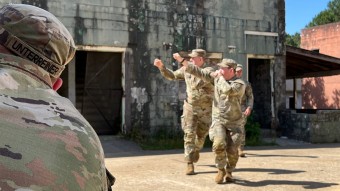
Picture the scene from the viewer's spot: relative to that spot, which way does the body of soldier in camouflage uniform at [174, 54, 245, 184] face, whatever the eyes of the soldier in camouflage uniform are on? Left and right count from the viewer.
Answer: facing the viewer and to the left of the viewer

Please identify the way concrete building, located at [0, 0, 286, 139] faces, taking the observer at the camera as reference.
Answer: facing the viewer

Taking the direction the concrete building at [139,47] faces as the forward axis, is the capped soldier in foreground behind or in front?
in front

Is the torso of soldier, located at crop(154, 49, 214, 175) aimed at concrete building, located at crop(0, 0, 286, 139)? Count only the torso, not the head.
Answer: no

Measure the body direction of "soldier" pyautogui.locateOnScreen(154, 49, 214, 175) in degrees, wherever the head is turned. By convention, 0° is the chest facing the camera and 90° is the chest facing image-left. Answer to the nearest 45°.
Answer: approximately 45°

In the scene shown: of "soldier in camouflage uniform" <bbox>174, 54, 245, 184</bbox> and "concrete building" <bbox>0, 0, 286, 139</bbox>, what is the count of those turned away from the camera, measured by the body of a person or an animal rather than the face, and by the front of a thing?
0

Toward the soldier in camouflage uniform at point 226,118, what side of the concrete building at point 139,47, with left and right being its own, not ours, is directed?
front

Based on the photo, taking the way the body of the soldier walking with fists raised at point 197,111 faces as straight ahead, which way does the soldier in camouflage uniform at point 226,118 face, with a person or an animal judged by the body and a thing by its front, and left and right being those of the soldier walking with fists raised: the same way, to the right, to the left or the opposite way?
the same way

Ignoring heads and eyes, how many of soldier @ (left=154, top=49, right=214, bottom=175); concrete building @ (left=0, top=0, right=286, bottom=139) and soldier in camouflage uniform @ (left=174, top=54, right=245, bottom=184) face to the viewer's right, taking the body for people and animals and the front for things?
0

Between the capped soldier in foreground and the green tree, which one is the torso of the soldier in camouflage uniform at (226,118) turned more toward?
the capped soldier in foreground

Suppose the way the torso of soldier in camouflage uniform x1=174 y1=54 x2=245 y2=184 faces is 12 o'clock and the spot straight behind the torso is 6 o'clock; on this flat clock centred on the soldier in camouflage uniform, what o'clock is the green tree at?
The green tree is roughly at 5 o'clock from the soldier in camouflage uniform.

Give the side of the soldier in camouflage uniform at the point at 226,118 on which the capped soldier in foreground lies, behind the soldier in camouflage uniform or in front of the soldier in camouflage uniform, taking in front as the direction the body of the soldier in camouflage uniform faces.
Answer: in front

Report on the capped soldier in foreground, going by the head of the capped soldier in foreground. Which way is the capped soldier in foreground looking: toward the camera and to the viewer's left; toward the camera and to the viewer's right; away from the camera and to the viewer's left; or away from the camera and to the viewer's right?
away from the camera and to the viewer's right

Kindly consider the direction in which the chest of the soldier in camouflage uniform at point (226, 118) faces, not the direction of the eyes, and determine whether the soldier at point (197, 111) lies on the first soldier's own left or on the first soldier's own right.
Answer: on the first soldier's own right
